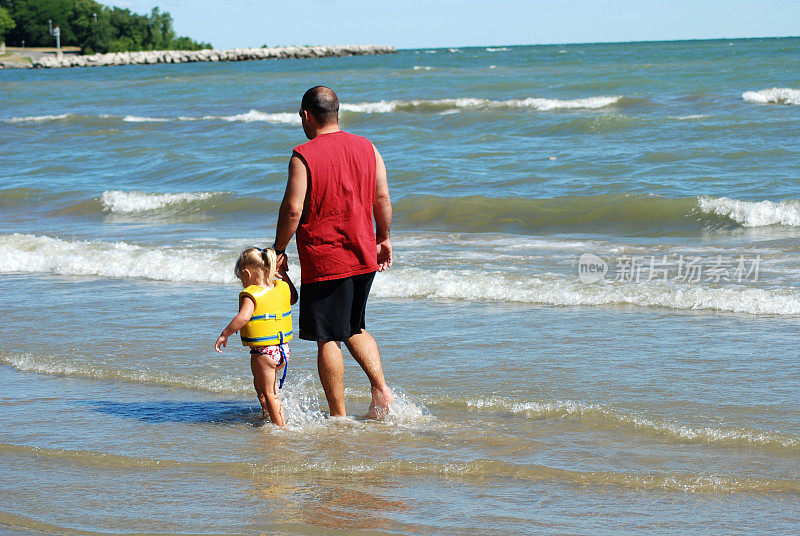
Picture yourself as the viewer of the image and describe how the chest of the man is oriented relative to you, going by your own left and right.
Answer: facing away from the viewer and to the left of the viewer

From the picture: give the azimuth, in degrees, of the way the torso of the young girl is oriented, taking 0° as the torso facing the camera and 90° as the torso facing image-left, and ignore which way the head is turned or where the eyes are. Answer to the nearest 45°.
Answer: approximately 135°

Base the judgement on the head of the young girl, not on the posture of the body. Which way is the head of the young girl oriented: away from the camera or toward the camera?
away from the camera
